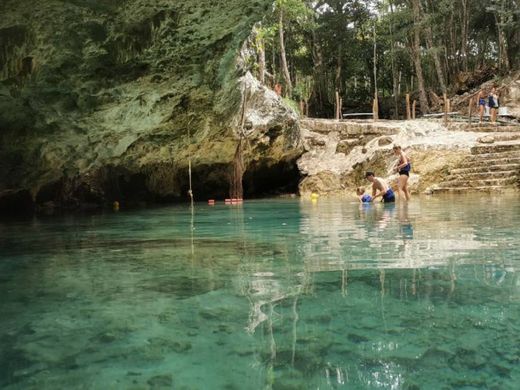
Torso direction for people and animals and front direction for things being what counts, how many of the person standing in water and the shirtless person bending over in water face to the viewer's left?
2

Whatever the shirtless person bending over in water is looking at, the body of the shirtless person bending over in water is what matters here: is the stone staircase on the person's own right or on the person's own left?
on the person's own right

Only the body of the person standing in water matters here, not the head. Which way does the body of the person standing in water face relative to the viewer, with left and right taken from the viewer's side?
facing to the left of the viewer

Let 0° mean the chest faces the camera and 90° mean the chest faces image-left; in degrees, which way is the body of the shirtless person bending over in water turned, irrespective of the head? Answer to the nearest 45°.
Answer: approximately 90°
